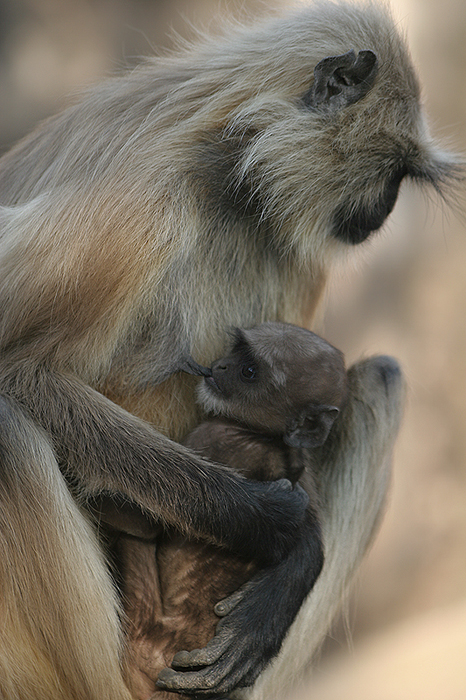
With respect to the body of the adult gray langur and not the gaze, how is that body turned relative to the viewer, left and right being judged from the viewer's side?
facing to the right of the viewer

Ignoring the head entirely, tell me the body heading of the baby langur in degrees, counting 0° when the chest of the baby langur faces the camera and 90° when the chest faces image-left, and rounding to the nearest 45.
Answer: approximately 90°
